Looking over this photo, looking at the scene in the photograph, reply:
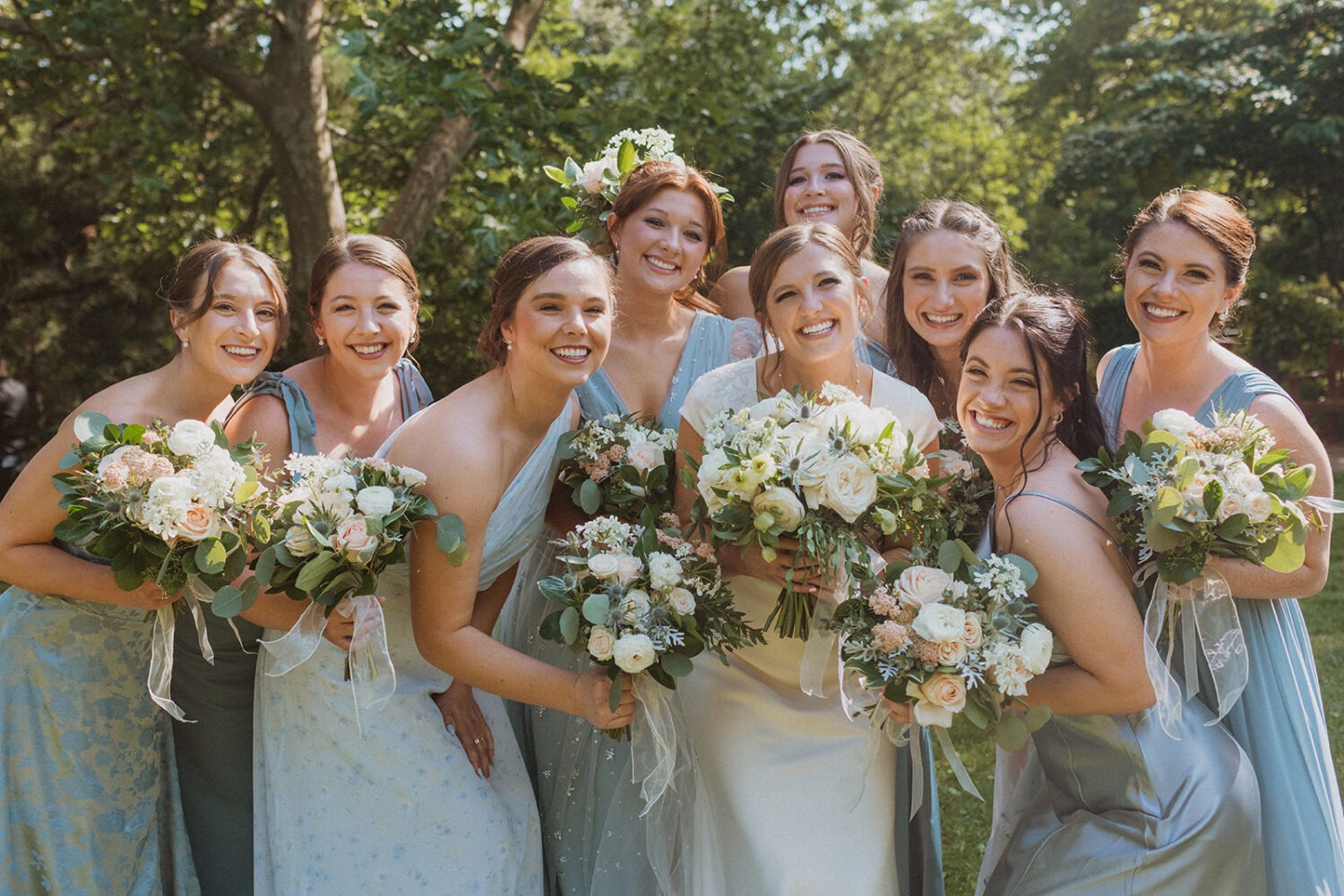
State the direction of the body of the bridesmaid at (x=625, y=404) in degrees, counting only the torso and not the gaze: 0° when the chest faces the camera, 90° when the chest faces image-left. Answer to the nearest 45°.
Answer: approximately 0°

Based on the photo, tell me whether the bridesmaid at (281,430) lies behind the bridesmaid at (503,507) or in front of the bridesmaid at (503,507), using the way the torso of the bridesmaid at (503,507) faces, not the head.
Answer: behind

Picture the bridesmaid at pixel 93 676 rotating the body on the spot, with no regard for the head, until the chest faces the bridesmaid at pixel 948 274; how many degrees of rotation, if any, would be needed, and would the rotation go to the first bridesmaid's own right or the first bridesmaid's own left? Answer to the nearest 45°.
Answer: approximately 45° to the first bridesmaid's own left

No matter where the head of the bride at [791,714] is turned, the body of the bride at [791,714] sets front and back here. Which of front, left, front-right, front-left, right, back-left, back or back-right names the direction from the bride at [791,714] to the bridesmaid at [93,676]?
right

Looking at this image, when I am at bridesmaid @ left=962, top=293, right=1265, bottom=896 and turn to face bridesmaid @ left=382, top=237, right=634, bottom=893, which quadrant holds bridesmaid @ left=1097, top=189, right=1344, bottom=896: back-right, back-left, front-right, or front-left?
back-right

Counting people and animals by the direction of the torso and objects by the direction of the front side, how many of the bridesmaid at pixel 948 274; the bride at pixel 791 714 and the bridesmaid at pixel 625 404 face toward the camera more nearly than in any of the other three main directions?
3

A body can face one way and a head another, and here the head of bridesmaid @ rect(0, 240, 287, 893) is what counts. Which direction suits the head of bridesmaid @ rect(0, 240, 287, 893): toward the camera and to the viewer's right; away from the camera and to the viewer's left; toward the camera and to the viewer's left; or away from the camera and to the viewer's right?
toward the camera and to the viewer's right
